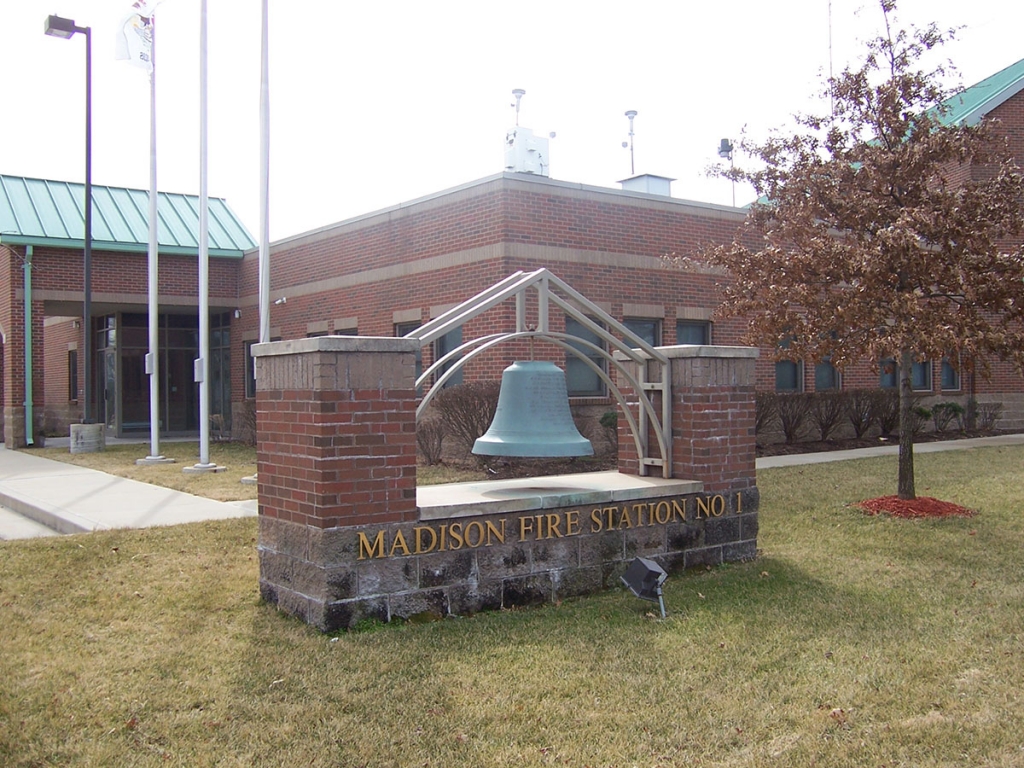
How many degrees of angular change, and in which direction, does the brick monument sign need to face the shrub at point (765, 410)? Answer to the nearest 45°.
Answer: approximately 90° to its left

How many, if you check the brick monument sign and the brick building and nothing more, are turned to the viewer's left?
0

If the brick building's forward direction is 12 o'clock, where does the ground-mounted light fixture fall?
The ground-mounted light fixture is roughly at 1 o'clock from the brick building.

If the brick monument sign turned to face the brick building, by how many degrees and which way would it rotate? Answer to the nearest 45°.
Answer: approximately 135° to its left

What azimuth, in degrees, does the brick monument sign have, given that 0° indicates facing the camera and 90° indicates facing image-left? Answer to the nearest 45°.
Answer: approximately 315°

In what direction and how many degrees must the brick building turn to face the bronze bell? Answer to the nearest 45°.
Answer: approximately 45° to its right

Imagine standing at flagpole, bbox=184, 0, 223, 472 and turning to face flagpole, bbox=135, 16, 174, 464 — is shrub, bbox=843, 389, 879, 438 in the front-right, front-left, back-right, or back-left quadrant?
back-right

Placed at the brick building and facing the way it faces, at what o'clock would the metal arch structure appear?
The metal arch structure is roughly at 1 o'clock from the brick building.

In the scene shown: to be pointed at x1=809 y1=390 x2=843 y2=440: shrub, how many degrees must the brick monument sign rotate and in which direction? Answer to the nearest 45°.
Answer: approximately 90° to its left
